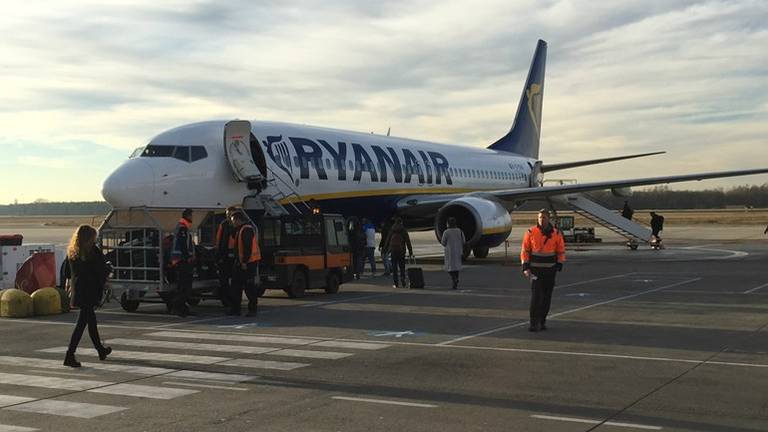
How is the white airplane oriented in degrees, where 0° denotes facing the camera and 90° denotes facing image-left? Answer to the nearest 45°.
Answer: approximately 45°

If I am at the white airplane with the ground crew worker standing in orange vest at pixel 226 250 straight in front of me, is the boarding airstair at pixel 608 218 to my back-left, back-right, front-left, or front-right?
back-left

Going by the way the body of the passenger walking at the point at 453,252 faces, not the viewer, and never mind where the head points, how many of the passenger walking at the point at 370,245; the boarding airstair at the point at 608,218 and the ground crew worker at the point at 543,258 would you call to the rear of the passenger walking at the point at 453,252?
1

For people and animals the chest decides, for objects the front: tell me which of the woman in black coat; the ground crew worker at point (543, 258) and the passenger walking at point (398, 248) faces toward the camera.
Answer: the ground crew worker

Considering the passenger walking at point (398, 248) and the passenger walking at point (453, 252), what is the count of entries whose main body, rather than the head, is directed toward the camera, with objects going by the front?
0

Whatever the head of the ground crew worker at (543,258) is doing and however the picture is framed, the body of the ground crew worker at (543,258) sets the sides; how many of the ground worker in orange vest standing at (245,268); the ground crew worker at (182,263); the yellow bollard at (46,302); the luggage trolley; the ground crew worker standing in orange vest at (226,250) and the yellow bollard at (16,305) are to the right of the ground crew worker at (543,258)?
6

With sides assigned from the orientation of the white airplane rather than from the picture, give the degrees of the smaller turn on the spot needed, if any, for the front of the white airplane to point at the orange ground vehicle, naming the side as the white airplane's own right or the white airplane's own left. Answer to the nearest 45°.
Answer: approximately 45° to the white airplane's own left

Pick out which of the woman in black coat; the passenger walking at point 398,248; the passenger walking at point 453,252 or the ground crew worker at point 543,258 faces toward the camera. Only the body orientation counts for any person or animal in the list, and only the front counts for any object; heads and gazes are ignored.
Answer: the ground crew worker

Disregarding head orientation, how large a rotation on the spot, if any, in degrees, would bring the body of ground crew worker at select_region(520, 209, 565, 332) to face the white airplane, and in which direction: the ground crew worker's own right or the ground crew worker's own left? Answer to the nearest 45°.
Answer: approximately 135° to the ground crew worker's own right

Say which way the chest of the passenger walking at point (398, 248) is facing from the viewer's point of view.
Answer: away from the camera

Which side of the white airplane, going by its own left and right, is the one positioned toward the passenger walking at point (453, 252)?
left

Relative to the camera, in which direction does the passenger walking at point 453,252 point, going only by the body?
away from the camera

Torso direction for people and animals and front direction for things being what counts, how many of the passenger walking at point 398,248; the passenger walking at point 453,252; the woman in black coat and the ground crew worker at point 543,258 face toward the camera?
1

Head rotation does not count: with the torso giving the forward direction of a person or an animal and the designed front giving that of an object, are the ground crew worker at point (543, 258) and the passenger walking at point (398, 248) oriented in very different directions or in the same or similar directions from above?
very different directions

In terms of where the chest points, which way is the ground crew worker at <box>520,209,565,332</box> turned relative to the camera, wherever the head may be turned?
toward the camera

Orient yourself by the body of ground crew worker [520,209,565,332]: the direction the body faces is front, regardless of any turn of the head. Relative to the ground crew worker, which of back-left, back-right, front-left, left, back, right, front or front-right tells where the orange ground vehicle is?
back-right
